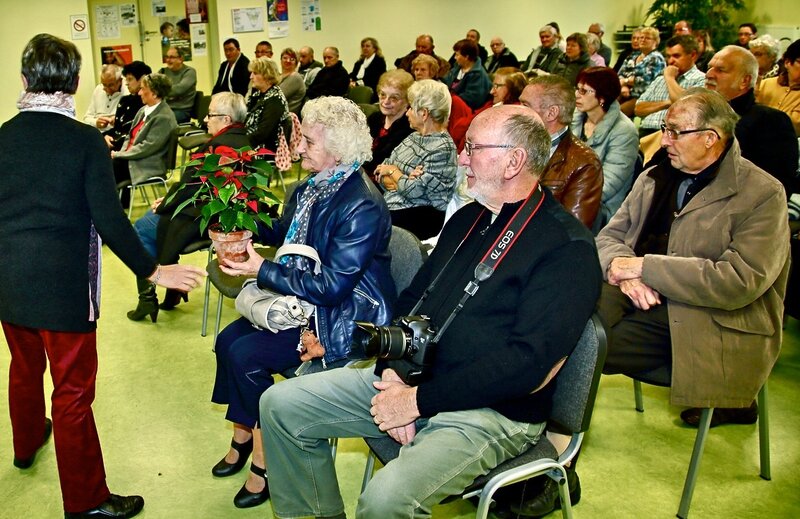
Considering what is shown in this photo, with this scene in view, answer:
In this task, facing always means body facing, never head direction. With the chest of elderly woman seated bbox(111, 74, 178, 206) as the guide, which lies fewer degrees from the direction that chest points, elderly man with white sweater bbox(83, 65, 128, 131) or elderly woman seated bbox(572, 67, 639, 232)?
the elderly man with white sweater

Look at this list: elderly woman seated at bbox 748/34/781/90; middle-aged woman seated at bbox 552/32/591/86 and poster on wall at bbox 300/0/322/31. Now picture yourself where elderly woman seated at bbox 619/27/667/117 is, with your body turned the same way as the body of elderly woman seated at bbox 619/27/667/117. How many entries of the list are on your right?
2

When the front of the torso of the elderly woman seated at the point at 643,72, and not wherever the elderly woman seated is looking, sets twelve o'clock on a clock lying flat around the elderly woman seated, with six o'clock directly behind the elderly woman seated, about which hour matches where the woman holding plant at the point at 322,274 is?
The woman holding plant is roughly at 11 o'clock from the elderly woman seated.

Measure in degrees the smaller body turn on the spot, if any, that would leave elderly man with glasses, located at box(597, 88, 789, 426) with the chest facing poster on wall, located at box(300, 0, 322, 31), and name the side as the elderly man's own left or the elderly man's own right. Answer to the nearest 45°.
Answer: approximately 90° to the elderly man's own right

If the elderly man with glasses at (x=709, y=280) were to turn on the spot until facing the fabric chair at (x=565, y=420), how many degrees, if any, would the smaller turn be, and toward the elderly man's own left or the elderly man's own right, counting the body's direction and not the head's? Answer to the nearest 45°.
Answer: approximately 45° to the elderly man's own left

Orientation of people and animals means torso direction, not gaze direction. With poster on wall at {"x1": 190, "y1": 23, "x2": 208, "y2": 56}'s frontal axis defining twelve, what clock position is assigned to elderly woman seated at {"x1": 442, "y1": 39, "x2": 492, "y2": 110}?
The elderly woman seated is roughly at 11 o'clock from the poster on wall.

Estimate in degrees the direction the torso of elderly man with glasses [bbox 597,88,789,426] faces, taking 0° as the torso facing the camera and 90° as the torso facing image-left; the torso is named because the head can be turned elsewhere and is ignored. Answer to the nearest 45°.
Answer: approximately 45°

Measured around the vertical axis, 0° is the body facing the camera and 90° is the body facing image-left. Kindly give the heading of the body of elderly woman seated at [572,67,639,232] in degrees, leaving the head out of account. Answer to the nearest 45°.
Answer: approximately 45°

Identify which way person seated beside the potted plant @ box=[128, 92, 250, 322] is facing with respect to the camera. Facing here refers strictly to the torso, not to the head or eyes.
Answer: to the viewer's left

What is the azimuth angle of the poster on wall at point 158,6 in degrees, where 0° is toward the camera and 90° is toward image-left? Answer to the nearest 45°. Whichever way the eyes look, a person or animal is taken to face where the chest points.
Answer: approximately 0°
